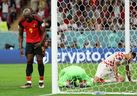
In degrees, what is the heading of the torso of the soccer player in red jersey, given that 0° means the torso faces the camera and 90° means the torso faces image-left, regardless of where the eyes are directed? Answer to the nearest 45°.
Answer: approximately 0°

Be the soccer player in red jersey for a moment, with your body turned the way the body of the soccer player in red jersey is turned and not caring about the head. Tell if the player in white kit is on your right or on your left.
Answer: on your left

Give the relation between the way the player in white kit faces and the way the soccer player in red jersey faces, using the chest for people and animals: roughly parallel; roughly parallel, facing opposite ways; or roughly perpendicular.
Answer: roughly perpendicular

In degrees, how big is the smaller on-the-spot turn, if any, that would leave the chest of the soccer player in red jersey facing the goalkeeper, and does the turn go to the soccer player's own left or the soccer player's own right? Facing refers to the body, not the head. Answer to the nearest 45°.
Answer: approximately 90° to the soccer player's own left
